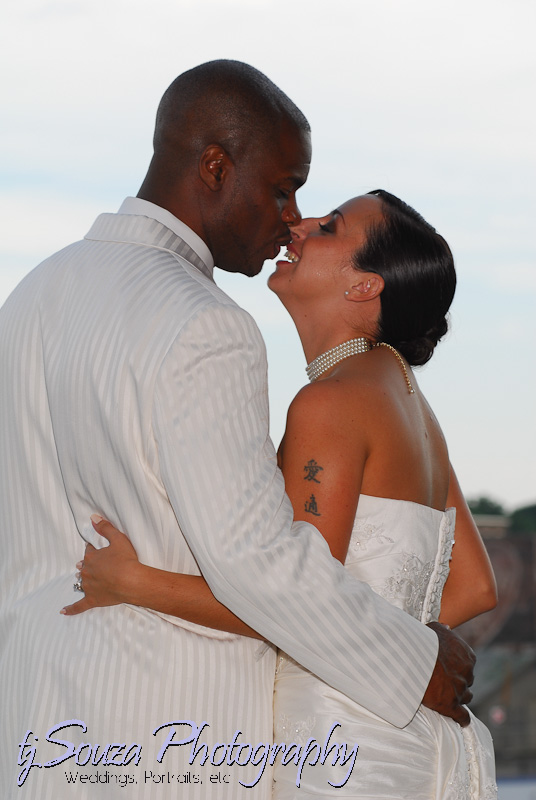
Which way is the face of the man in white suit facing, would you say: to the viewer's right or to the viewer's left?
to the viewer's right

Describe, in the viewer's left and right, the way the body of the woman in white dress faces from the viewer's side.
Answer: facing away from the viewer and to the left of the viewer

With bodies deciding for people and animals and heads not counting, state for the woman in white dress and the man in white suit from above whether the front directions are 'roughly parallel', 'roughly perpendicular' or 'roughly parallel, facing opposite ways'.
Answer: roughly perpendicular

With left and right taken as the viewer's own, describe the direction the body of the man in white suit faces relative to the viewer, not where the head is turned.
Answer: facing away from the viewer and to the right of the viewer
